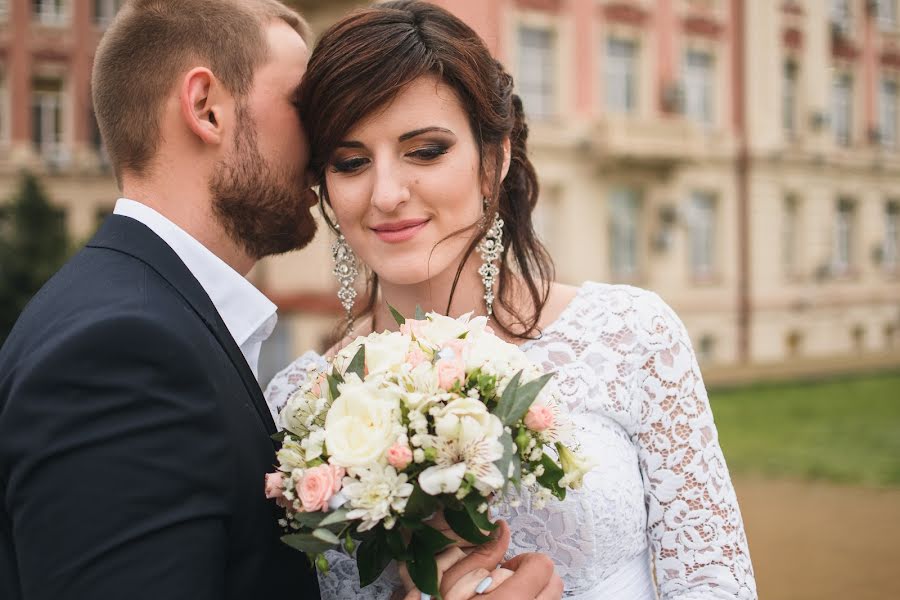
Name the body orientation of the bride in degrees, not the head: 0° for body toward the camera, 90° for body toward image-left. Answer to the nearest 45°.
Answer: approximately 45°

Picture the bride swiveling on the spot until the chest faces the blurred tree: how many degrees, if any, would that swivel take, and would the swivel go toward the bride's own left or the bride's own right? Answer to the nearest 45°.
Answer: approximately 90° to the bride's own right

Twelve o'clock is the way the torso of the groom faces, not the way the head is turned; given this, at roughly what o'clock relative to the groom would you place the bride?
The bride is roughly at 11 o'clock from the groom.

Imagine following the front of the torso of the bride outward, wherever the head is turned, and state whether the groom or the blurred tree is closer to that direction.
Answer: the groom

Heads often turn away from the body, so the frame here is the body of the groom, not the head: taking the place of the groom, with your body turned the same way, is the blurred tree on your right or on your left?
on your left

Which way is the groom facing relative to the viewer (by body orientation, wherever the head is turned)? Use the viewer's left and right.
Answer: facing to the right of the viewer
